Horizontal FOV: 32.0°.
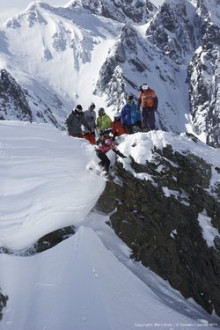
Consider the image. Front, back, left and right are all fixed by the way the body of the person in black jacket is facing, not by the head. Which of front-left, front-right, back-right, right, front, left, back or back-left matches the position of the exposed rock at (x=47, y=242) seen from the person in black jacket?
front-right

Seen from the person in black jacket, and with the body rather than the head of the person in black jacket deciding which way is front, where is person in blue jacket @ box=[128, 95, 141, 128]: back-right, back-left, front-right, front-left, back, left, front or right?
front-left

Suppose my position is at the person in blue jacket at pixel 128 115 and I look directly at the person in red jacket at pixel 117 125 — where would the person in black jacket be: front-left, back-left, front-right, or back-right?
front-right

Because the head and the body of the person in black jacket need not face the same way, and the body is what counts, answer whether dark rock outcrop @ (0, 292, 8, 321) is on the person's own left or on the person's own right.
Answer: on the person's own right

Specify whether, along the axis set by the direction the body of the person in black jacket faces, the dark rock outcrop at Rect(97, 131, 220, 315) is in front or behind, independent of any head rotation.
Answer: in front

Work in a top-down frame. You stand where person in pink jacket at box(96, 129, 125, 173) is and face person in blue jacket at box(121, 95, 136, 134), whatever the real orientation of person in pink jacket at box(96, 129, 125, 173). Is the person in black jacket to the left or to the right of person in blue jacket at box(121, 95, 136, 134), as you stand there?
left
